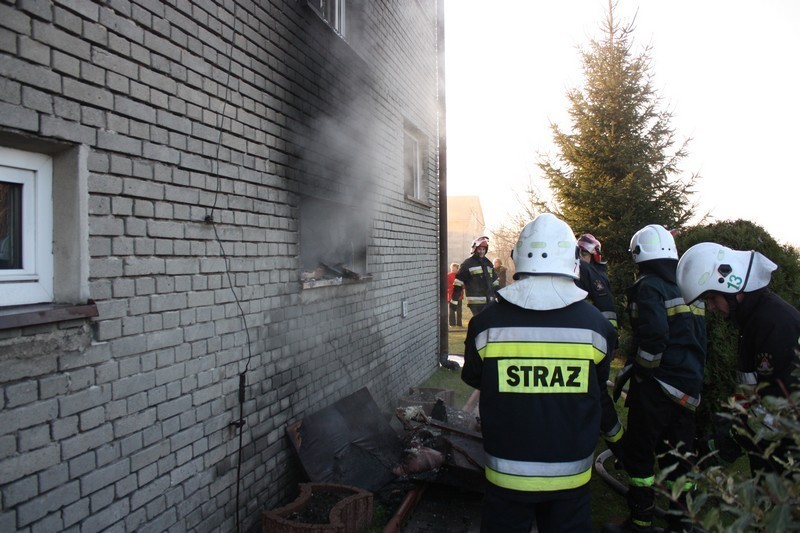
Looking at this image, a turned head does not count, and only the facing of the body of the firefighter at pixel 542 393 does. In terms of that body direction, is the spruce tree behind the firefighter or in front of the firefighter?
in front

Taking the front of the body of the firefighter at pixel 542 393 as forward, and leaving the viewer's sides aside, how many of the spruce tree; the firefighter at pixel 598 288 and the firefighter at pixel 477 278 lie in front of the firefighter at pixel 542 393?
3

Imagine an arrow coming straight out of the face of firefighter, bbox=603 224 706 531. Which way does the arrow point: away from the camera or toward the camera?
away from the camera

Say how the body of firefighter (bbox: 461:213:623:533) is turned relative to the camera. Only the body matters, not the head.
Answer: away from the camera

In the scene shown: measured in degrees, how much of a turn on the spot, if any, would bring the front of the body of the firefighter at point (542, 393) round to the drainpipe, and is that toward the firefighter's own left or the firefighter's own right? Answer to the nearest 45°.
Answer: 0° — they already face it

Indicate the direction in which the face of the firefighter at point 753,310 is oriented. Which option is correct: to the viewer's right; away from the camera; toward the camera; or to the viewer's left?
to the viewer's left

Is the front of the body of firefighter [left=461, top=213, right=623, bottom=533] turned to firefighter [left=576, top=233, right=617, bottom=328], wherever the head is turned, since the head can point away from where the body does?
yes

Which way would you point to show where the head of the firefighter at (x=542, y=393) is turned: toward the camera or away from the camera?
away from the camera

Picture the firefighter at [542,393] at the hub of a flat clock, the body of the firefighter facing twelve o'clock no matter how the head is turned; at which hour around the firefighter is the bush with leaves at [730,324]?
The bush with leaves is roughly at 1 o'clock from the firefighter.

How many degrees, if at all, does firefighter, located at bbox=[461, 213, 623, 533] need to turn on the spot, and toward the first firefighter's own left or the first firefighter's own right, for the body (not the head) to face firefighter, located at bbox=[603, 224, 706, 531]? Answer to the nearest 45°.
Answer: approximately 45° to the first firefighter's own right

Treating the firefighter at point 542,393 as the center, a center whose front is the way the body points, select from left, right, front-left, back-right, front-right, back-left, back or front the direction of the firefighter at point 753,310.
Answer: front-right

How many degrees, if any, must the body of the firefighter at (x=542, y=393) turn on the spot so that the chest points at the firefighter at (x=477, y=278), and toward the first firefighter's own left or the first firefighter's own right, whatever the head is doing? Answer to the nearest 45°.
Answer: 0° — they already face them
